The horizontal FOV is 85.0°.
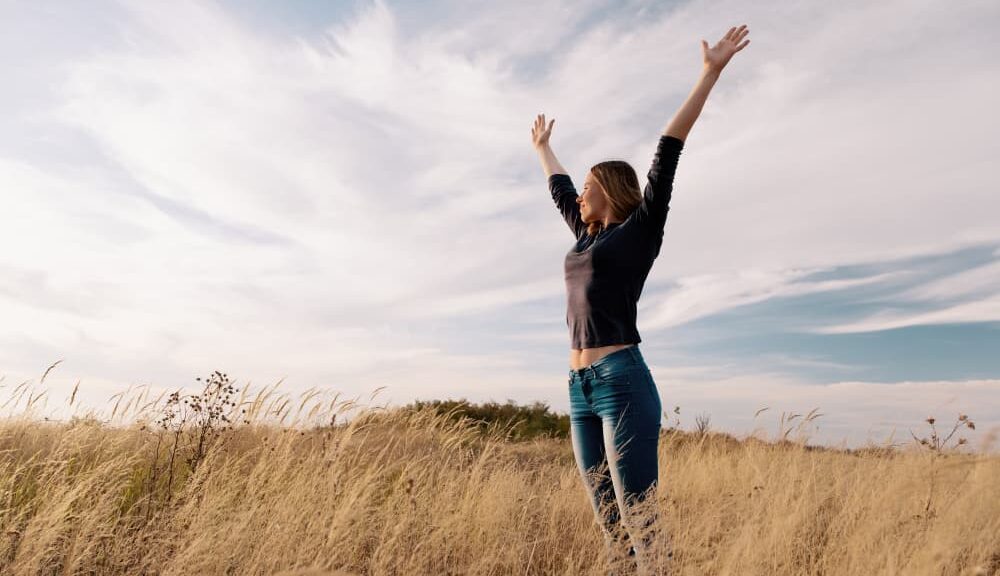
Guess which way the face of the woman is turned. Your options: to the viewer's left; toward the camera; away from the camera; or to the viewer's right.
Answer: to the viewer's left

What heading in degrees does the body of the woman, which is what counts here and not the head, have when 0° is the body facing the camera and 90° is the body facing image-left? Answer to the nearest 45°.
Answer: approximately 45°
